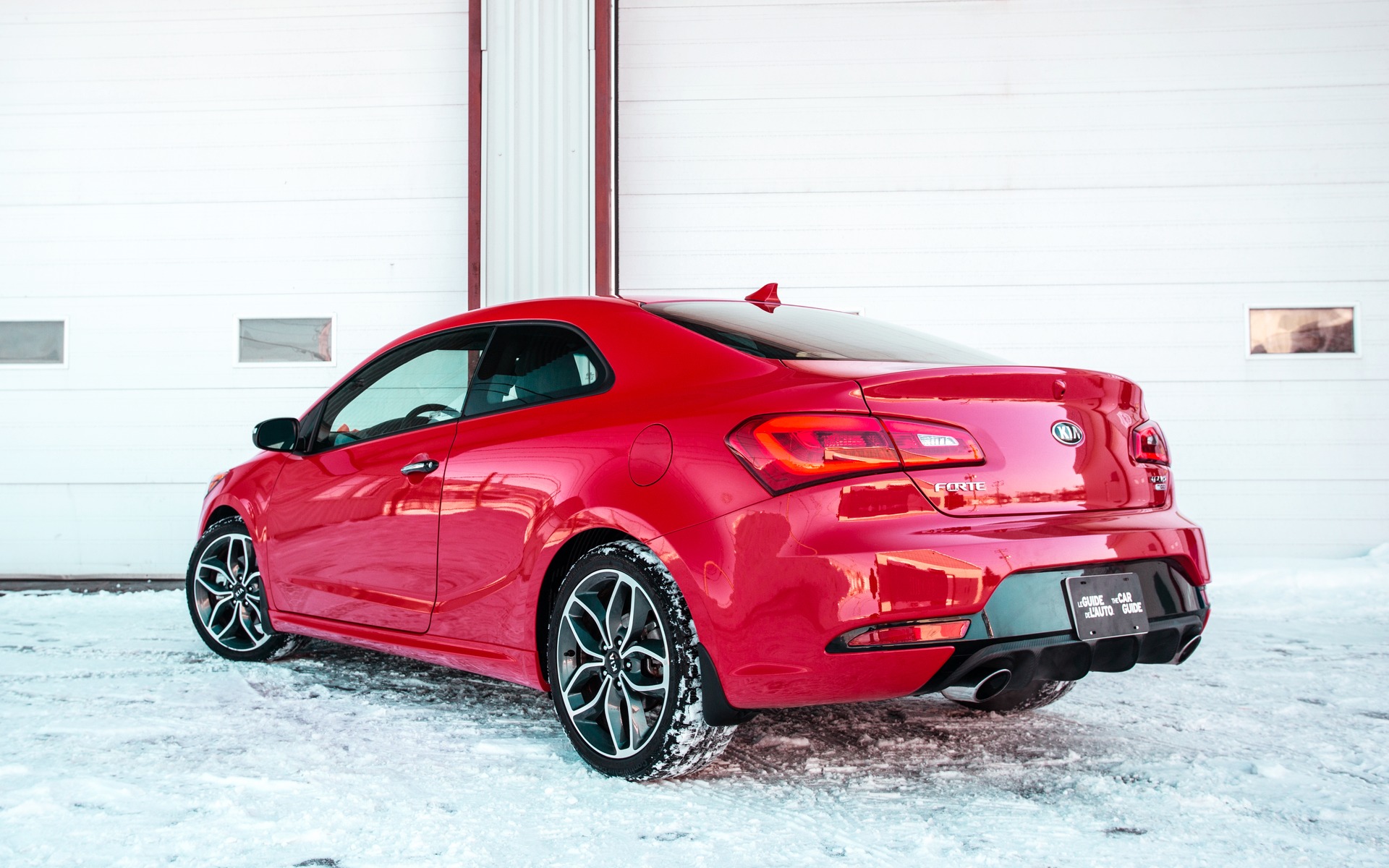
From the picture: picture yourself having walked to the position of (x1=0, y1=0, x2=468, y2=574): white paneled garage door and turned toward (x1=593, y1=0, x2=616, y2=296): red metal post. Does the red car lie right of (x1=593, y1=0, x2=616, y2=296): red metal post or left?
right

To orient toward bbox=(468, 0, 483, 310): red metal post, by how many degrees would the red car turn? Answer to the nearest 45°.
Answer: approximately 45° to its right

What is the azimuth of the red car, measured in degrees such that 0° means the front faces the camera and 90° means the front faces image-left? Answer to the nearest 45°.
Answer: approximately 135°

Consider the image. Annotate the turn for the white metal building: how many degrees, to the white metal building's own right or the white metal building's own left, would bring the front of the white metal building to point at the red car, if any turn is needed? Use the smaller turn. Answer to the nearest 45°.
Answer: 0° — it already faces it

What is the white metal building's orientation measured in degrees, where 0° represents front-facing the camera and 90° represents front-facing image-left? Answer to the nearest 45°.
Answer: approximately 0°

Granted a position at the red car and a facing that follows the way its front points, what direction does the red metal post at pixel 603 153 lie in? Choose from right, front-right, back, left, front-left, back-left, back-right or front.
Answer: front-right
